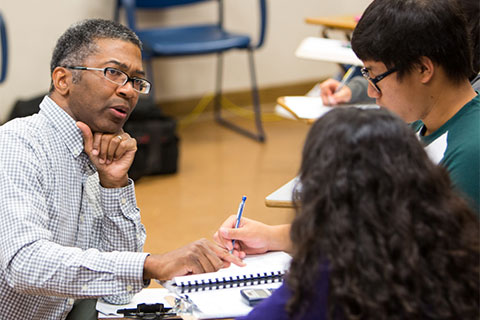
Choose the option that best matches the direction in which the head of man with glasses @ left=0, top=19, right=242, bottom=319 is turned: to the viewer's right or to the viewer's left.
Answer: to the viewer's right

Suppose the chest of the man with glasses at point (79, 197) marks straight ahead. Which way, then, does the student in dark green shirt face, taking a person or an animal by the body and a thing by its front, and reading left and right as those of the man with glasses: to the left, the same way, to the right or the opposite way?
the opposite way

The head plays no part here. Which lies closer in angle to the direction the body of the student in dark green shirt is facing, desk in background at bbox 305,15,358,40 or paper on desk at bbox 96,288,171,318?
the paper on desk

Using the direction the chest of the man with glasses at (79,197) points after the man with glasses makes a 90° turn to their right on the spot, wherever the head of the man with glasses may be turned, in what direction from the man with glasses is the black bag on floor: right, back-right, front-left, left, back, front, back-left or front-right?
back-right

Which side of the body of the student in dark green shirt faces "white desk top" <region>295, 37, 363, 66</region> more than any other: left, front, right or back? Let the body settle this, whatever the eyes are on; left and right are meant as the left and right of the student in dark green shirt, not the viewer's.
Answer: right

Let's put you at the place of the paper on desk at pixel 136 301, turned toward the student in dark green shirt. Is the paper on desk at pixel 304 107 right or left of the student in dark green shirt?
left

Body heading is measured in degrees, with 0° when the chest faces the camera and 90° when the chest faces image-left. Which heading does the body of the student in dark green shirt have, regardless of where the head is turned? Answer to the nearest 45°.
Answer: approximately 90°

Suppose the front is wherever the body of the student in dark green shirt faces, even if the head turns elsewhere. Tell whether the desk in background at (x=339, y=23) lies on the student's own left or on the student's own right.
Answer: on the student's own right

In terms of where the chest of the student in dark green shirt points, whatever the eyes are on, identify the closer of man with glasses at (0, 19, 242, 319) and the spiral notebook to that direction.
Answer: the man with glasses

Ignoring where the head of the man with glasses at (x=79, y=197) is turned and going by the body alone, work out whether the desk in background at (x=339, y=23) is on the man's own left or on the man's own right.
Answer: on the man's own left

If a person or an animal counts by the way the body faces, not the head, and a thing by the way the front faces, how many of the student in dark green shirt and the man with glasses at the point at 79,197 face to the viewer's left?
1

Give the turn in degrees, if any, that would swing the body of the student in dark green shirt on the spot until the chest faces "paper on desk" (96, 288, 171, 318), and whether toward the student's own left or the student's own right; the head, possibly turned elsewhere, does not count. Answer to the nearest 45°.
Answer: approximately 45° to the student's own left

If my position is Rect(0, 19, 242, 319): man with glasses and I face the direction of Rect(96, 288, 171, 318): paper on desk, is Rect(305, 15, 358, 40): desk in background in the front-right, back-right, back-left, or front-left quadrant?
back-left
